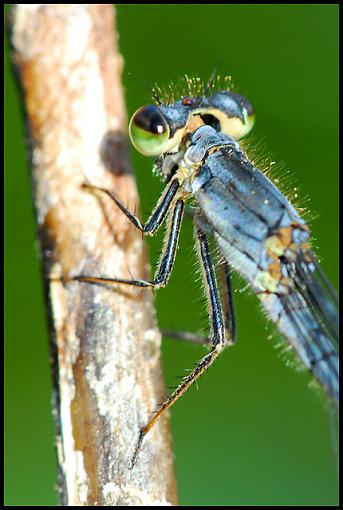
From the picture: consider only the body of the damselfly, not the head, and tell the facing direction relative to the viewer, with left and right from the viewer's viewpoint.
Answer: facing away from the viewer and to the left of the viewer
